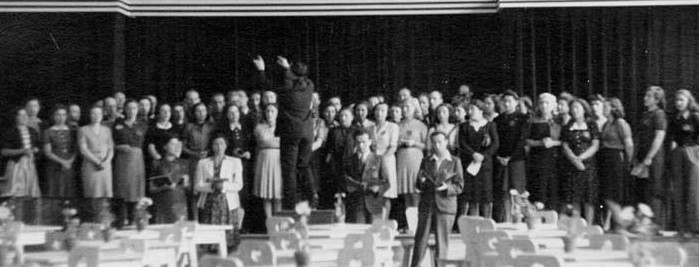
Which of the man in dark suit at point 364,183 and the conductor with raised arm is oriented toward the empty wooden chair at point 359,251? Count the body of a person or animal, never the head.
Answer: the man in dark suit

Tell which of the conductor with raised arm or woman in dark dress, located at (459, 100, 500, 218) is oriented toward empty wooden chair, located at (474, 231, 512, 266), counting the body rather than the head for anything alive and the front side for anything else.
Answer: the woman in dark dress

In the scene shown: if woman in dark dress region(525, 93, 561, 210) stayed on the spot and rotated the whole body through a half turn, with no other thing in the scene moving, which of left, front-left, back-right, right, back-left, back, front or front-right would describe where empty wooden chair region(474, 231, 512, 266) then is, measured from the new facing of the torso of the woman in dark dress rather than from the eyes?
back-right

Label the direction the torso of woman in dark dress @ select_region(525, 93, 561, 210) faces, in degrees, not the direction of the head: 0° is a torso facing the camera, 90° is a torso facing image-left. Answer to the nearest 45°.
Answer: approximately 45°

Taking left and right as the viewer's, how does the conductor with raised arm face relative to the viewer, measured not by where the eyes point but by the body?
facing away from the viewer and to the left of the viewer

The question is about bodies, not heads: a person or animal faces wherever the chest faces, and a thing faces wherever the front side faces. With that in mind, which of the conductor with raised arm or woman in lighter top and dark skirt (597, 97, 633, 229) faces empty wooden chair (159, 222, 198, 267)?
the woman in lighter top and dark skirt

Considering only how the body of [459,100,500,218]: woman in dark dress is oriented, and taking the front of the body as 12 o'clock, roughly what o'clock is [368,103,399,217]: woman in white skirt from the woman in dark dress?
The woman in white skirt is roughly at 3 o'clock from the woman in dark dress.

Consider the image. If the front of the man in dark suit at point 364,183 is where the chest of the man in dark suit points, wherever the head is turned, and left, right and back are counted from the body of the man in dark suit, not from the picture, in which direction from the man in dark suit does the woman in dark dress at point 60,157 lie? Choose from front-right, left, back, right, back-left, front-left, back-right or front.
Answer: right

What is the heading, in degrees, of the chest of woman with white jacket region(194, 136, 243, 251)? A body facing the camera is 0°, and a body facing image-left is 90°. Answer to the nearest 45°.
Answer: approximately 0°

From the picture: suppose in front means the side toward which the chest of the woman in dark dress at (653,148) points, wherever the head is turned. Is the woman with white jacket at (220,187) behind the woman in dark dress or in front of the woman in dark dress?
in front
